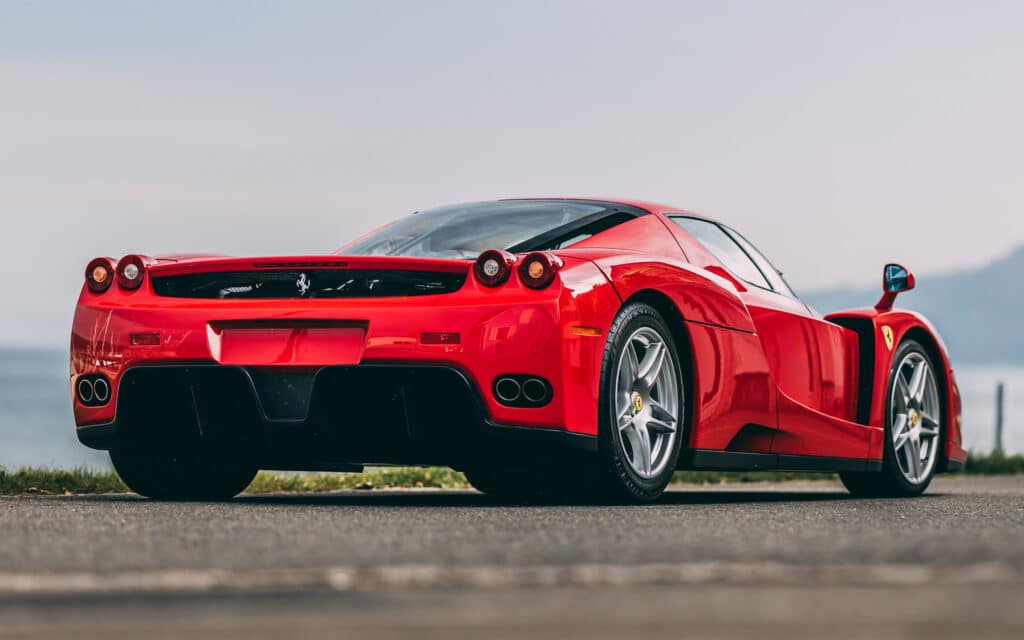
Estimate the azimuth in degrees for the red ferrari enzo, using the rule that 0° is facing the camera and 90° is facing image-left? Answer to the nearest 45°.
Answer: approximately 225°

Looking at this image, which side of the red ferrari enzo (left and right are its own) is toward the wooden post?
front
